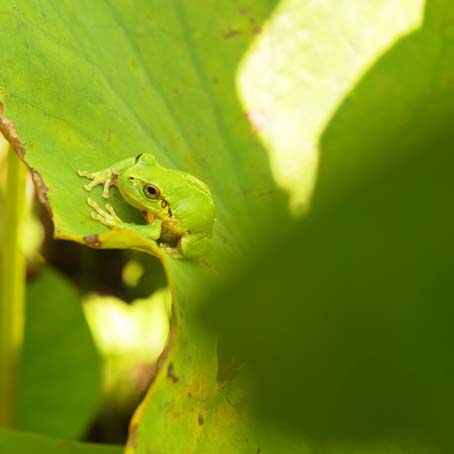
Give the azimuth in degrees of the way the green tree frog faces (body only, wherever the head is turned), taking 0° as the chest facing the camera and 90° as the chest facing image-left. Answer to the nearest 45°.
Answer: approximately 90°
